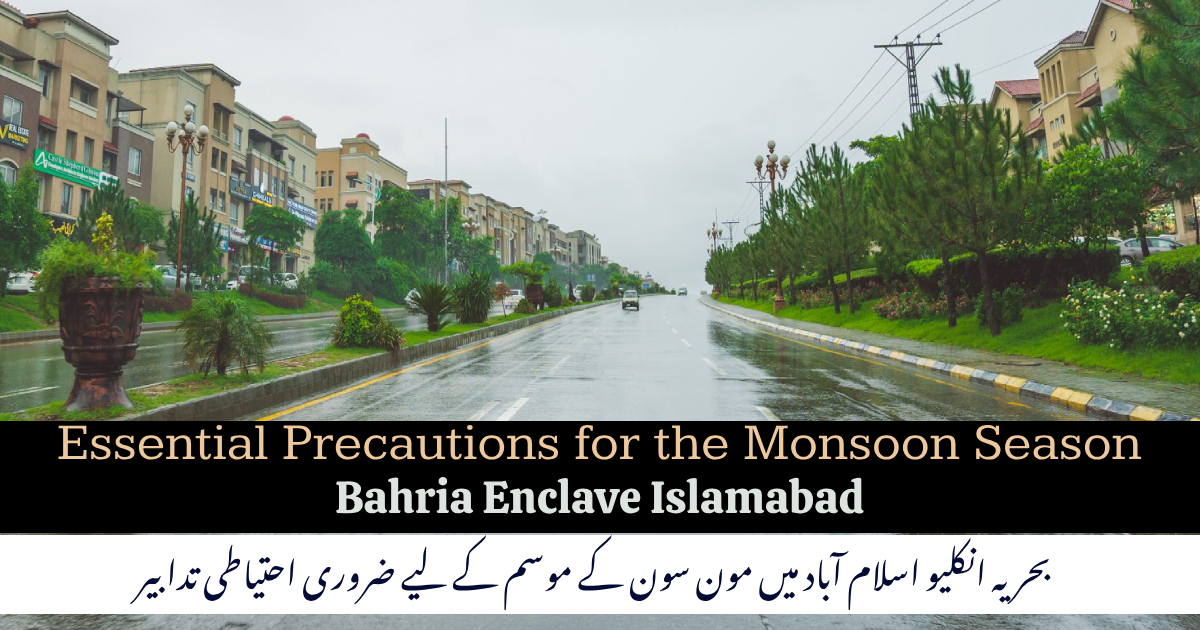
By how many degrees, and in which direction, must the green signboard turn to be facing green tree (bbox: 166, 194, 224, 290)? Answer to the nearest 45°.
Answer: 0° — it already faces it

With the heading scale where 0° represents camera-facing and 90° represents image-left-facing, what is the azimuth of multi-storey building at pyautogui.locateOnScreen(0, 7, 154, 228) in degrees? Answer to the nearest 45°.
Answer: approximately 315°

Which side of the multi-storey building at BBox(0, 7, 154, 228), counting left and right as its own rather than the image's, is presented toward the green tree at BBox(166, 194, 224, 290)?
front

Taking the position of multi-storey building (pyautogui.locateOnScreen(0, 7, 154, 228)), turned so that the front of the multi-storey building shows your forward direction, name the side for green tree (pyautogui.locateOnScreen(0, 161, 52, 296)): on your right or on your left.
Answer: on your right

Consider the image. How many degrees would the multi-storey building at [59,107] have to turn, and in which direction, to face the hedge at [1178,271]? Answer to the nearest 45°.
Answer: approximately 45° to its right

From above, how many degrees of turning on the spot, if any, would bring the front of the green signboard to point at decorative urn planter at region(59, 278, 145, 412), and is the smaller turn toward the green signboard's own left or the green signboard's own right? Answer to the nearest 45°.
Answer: approximately 45° to the green signboard's own right

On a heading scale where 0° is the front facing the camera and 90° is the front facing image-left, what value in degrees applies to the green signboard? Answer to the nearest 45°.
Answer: approximately 315°

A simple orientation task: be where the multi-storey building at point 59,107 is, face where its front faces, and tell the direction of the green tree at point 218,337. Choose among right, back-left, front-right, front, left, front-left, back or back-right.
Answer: front-right

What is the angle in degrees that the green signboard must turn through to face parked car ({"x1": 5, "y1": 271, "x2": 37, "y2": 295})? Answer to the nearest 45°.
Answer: approximately 45° to its right

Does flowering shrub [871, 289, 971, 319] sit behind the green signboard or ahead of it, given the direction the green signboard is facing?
ahead

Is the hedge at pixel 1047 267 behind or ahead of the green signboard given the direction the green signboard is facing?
ahead
